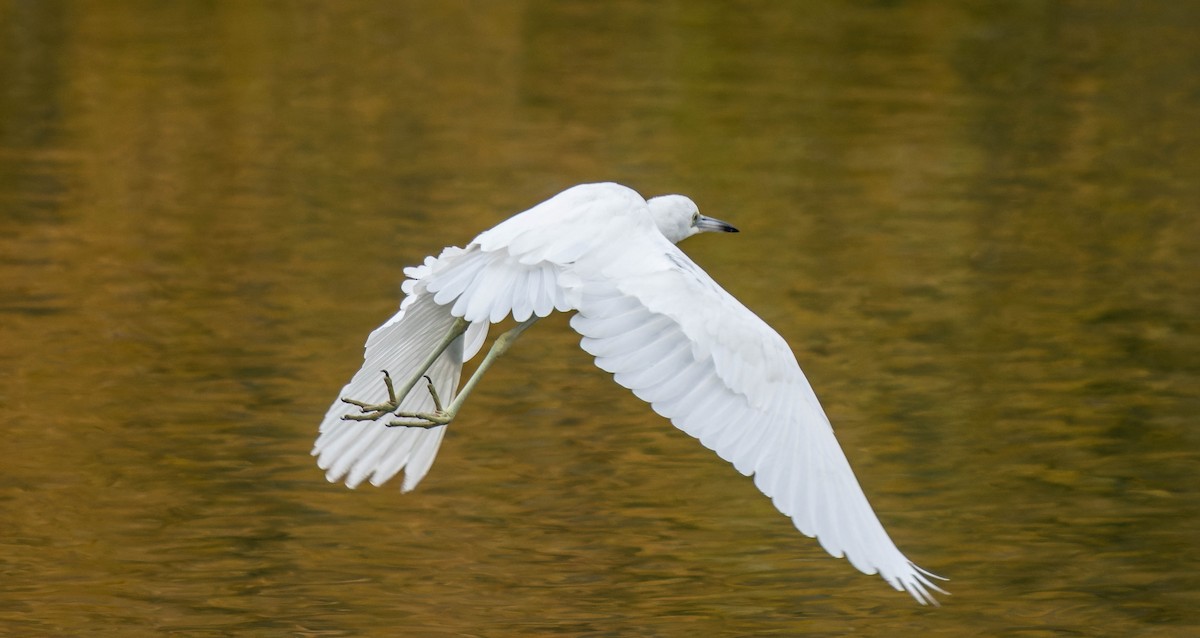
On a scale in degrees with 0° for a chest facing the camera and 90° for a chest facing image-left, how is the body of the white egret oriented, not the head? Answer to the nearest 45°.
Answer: approximately 225°
